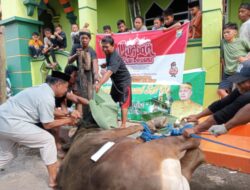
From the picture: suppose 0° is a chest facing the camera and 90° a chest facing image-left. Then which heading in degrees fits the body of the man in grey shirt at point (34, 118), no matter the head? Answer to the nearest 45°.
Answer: approximately 270°

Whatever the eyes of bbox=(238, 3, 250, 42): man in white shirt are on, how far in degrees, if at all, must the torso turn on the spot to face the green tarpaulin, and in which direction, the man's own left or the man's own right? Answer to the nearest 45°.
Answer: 0° — they already face it

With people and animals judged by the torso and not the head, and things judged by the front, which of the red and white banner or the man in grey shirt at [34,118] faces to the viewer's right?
the man in grey shirt

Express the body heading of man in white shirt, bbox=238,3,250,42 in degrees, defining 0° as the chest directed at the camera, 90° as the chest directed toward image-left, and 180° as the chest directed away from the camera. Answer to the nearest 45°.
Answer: approximately 45°

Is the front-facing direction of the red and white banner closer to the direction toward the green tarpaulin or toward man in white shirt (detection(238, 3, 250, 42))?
the green tarpaulin

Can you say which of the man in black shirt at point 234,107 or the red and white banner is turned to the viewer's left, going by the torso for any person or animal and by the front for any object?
the man in black shirt
